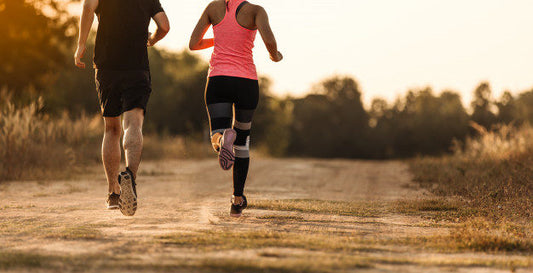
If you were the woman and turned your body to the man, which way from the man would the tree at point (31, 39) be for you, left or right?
right

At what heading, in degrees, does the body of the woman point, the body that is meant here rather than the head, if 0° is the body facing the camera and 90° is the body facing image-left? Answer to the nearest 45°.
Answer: approximately 180°

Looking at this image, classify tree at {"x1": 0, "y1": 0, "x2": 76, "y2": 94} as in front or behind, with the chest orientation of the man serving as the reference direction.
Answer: in front

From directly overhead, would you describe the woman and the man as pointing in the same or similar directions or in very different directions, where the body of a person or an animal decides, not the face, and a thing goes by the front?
same or similar directions

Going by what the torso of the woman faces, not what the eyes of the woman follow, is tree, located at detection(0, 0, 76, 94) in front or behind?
in front

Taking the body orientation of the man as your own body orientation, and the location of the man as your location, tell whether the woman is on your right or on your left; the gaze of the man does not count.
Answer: on your right

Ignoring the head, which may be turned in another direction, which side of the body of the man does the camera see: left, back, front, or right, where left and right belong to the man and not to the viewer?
back

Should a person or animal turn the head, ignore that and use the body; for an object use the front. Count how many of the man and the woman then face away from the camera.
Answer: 2

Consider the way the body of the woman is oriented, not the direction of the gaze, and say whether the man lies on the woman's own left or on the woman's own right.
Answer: on the woman's own left

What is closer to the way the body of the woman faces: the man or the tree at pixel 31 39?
the tree
